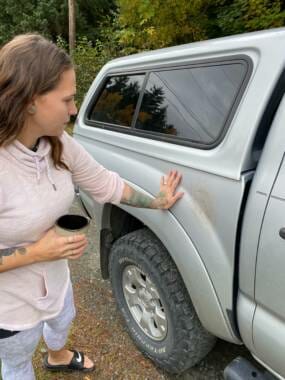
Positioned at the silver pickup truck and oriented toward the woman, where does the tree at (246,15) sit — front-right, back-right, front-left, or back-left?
back-right

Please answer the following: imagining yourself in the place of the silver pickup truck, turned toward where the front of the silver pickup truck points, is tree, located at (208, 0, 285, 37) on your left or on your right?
on your left

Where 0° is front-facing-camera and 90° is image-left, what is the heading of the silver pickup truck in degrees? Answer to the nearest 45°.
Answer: approximately 315°

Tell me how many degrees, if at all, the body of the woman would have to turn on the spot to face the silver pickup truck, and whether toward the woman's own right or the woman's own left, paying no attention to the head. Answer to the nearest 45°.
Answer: approximately 45° to the woman's own left

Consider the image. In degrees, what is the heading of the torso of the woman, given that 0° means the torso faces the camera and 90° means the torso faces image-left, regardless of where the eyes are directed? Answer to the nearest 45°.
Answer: approximately 315°

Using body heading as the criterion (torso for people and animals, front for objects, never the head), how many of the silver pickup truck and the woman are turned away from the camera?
0

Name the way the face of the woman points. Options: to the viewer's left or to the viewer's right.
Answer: to the viewer's right

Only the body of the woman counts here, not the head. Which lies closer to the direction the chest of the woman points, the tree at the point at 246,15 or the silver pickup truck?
the silver pickup truck
